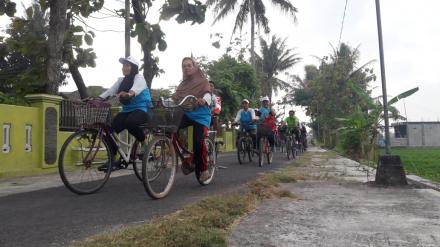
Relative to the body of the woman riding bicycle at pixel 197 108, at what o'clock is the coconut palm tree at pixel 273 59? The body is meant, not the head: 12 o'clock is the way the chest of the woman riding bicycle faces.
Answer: The coconut palm tree is roughly at 5 o'clock from the woman riding bicycle.

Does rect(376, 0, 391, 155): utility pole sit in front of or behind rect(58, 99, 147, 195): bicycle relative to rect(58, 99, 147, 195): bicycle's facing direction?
behind

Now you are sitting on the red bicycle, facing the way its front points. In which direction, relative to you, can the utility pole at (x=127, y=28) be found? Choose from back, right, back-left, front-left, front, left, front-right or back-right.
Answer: back-right

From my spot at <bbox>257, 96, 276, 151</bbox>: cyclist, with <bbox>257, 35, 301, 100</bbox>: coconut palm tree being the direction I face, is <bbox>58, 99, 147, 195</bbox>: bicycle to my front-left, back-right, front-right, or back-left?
back-left

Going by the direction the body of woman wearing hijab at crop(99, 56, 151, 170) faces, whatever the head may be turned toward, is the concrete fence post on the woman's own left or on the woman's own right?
on the woman's own right

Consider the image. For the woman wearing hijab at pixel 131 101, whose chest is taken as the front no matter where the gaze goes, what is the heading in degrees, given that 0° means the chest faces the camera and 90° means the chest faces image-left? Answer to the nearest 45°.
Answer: approximately 45°

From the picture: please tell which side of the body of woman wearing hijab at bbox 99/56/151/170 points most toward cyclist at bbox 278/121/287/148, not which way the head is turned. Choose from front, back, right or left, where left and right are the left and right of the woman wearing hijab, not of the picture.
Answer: back

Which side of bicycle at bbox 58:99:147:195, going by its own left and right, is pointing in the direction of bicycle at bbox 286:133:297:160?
back

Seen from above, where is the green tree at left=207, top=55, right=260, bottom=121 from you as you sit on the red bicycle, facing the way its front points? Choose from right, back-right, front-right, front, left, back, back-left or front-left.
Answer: back-right

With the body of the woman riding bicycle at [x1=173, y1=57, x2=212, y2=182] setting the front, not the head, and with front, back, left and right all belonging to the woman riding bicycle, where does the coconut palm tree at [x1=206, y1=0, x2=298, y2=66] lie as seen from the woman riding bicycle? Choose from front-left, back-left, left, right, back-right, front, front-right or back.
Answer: back-right

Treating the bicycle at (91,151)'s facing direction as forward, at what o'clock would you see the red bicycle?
The red bicycle is roughly at 8 o'clock from the bicycle.

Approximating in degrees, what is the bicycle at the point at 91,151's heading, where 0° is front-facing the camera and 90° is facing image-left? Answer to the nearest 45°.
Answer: approximately 45°

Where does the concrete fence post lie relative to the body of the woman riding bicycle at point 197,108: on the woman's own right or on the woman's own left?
on the woman's own right

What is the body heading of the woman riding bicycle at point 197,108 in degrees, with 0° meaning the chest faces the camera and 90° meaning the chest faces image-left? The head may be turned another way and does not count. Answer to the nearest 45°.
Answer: approximately 45°
